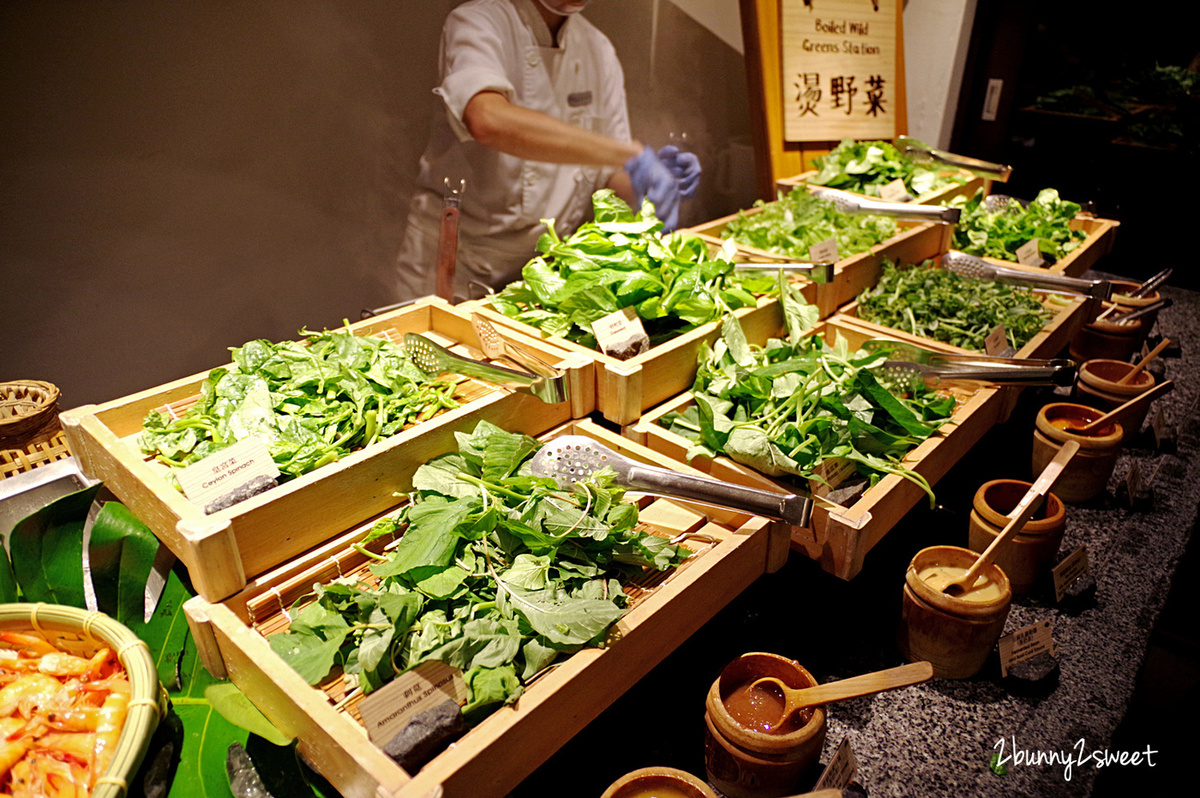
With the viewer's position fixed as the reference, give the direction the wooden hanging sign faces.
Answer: facing the viewer

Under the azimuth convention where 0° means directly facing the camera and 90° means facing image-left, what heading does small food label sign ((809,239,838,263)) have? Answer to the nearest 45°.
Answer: approximately 0°

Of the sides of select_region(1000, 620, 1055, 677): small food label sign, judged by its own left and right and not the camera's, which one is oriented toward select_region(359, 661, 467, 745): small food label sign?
right

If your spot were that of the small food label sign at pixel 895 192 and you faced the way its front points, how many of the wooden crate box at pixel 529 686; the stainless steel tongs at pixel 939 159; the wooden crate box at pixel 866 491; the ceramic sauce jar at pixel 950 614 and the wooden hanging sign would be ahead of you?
3

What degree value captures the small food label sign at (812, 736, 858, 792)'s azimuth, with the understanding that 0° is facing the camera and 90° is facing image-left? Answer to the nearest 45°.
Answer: approximately 315°

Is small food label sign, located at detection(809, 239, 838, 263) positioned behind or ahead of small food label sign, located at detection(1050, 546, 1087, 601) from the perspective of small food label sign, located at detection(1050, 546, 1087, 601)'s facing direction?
behind

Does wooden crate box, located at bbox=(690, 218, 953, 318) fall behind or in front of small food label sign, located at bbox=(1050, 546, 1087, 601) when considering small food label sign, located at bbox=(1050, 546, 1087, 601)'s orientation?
behind

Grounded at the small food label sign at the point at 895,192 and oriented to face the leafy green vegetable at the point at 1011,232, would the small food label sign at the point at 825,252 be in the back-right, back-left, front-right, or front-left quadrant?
back-right

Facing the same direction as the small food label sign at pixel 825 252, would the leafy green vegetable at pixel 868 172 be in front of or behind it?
behind

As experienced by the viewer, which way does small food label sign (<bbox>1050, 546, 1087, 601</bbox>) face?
facing the viewer and to the right of the viewer

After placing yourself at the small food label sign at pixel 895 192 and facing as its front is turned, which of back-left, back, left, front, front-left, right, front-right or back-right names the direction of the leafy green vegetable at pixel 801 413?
front

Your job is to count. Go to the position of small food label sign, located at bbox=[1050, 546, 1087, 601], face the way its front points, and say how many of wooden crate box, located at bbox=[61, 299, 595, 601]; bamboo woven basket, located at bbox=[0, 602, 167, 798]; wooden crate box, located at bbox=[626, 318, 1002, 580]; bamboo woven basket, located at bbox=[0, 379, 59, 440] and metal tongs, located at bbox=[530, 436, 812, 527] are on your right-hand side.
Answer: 5

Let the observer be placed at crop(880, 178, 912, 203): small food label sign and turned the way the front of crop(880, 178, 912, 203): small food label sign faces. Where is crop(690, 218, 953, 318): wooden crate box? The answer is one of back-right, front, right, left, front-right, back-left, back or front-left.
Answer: front

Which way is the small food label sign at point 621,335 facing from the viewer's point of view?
toward the camera
